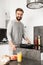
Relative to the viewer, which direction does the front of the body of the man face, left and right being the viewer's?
facing the viewer and to the right of the viewer
